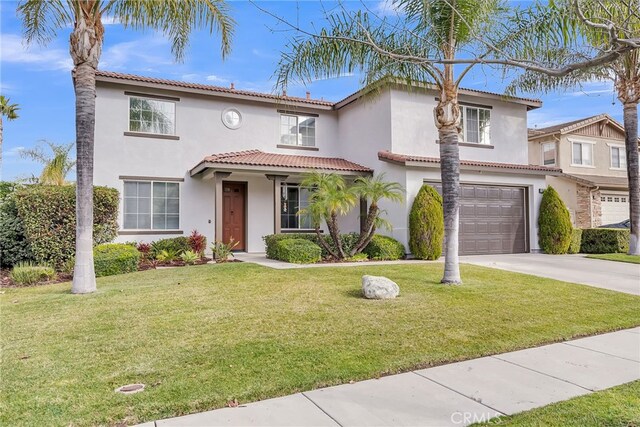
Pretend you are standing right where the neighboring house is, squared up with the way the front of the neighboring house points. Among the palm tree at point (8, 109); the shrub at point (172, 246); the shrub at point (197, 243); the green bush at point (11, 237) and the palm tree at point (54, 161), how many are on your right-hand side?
5

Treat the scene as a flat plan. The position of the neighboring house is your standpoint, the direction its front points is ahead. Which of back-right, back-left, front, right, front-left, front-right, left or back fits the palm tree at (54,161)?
right

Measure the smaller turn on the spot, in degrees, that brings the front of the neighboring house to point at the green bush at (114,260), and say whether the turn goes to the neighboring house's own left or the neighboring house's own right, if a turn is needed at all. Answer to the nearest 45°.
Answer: approximately 90° to the neighboring house's own right

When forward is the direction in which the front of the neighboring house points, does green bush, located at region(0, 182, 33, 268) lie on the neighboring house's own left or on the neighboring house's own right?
on the neighboring house's own right

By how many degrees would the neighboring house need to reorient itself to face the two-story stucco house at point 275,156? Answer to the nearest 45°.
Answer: approximately 90° to its right

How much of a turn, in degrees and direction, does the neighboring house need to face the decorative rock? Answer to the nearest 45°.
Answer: approximately 45° to its right

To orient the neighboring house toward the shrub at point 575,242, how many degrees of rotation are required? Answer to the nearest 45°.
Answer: approximately 45° to its right

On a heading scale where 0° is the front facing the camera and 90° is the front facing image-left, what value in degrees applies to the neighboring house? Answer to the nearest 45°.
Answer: approximately 315°

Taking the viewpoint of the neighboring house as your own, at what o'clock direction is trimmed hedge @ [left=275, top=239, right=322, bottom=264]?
The trimmed hedge is roughly at 2 o'clock from the neighboring house.

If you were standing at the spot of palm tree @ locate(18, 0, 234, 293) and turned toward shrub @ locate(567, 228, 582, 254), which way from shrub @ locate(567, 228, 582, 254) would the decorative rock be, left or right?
right

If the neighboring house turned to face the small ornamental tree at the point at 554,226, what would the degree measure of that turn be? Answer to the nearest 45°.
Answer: approximately 45° to its right

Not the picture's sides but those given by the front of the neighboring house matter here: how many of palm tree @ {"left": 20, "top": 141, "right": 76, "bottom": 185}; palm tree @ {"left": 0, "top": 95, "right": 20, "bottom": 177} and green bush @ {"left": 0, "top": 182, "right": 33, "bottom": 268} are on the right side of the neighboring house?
3

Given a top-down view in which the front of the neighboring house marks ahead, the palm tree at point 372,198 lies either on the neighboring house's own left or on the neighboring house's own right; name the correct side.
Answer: on the neighboring house's own right

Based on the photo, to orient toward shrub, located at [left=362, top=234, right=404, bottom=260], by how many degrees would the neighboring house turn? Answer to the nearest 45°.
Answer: approximately 45° to its right
